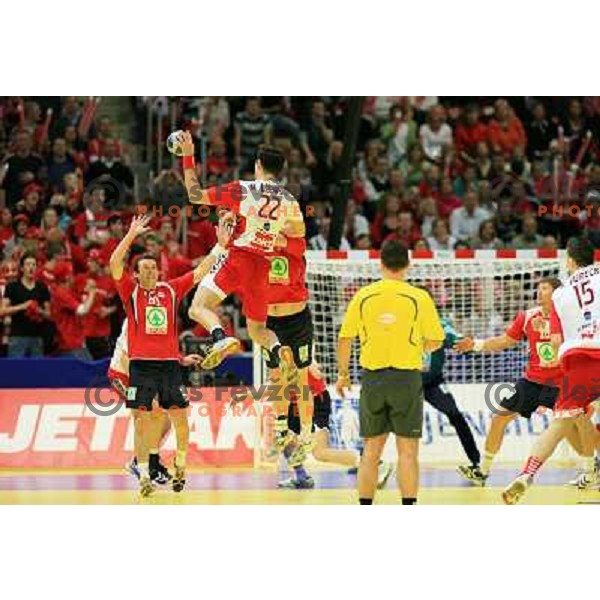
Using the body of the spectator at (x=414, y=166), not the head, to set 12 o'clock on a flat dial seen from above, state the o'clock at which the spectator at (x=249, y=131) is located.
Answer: the spectator at (x=249, y=131) is roughly at 3 o'clock from the spectator at (x=414, y=166).

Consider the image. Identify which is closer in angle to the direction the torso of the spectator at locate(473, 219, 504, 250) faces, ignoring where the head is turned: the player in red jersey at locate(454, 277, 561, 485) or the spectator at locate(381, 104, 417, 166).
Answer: the player in red jersey

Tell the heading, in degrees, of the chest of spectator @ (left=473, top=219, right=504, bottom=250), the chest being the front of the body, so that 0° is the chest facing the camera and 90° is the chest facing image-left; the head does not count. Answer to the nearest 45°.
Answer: approximately 0°

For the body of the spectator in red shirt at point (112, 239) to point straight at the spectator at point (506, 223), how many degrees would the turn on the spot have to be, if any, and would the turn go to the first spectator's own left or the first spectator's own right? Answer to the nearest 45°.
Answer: approximately 45° to the first spectator's own left

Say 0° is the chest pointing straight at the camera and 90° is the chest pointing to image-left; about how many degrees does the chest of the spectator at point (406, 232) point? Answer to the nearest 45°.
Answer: approximately 0°

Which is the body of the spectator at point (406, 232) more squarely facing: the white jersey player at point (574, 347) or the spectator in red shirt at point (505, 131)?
the white jersey player

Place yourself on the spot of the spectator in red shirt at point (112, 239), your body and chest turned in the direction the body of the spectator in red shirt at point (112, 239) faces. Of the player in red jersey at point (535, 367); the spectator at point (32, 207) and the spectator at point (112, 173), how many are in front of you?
1

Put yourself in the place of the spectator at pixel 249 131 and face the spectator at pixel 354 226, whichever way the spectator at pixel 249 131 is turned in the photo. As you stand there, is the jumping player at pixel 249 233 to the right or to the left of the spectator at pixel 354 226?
right
